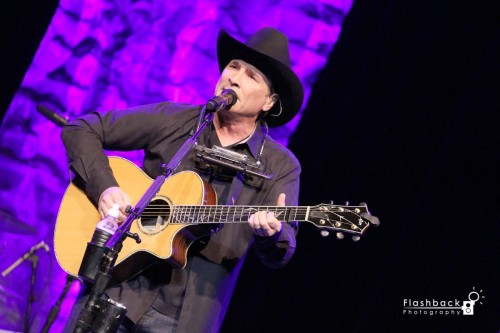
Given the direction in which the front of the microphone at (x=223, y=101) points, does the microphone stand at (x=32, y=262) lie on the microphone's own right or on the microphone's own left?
on the microphone's own left

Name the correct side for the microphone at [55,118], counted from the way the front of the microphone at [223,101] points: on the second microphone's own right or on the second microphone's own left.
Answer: on the second microphone's own left

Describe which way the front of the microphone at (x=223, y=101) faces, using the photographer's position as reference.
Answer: facing away from the viewer and to the right of the viewer
